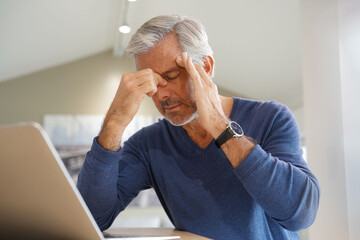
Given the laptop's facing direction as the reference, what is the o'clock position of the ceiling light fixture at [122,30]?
The ceiling light fixture is roughly at 11 o'clock from the laptop.

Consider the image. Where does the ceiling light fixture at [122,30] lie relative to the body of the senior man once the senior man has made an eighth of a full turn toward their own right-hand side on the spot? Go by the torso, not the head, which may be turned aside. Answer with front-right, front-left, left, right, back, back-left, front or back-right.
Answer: right

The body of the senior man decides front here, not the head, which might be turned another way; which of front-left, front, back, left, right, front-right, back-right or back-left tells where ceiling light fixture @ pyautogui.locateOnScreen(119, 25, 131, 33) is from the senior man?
back-right

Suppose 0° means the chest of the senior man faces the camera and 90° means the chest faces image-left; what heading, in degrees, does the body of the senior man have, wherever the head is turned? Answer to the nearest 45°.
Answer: approximately 45°

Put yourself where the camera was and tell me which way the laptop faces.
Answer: facing away from the viewer and to the right of the viewer

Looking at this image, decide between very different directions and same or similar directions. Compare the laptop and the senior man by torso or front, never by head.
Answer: very different directions

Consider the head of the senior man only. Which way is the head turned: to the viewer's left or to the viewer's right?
to the viewer's left
